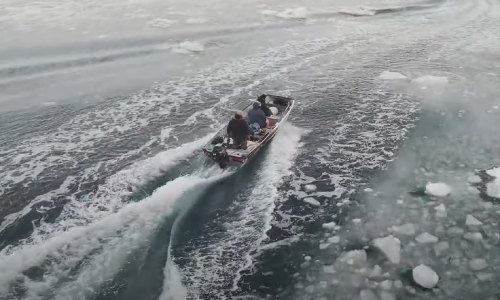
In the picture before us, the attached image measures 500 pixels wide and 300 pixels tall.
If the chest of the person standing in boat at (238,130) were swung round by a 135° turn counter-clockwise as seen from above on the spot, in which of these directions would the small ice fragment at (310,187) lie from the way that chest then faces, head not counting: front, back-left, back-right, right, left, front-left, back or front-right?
back-left

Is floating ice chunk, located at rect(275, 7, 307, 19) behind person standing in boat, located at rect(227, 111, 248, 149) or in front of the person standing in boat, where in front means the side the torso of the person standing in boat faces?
in front

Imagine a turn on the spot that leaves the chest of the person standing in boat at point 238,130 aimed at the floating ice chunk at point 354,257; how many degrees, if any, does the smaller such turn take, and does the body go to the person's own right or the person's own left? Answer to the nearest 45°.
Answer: approximately 90° to the person's own right

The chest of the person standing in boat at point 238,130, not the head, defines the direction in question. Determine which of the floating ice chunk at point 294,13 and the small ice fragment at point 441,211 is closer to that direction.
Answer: the floating ice chunk

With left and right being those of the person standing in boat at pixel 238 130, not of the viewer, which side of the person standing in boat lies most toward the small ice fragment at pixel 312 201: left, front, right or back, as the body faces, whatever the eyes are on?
right

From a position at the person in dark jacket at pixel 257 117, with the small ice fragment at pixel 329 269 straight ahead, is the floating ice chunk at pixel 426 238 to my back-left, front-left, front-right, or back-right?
front-left

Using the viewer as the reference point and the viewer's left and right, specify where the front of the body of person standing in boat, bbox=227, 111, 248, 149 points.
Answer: facing away from the viewer and to the right of the viewer

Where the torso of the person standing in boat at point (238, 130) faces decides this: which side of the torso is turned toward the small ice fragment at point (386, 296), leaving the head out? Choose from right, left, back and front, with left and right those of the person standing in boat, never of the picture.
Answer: right

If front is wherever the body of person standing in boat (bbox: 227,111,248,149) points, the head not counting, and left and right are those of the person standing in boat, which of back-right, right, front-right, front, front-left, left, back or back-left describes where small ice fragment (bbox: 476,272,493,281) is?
right

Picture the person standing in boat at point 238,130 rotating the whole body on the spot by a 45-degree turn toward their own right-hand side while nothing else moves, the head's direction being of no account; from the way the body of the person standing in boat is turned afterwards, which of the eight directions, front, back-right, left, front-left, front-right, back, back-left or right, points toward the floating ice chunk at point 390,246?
front-right

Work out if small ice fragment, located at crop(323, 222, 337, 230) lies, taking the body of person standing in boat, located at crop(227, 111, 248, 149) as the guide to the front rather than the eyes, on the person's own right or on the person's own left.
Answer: on the person's own right

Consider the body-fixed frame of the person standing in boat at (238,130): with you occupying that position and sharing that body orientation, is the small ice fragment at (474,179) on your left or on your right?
on your right
